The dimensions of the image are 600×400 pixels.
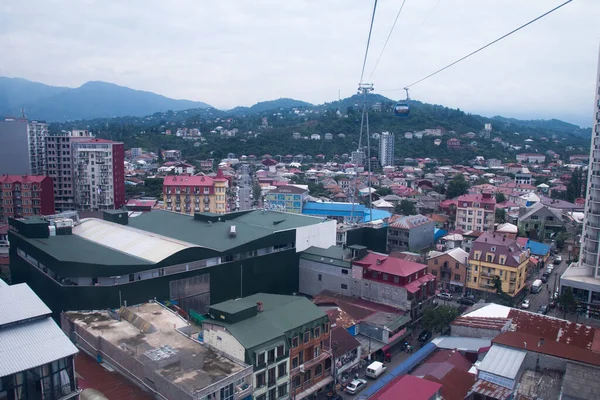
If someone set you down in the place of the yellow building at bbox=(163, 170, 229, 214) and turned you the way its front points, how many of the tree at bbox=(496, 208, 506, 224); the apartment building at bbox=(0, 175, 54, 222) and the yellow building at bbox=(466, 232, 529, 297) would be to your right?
1

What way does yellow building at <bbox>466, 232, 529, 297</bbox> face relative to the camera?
toward the camera

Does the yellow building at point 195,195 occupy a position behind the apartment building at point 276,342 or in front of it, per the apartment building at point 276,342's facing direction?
behind

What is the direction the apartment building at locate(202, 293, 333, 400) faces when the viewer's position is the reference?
facing the viewer and to the right of the viewer

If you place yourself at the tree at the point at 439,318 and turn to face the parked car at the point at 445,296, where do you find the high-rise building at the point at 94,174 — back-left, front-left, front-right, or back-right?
front-left

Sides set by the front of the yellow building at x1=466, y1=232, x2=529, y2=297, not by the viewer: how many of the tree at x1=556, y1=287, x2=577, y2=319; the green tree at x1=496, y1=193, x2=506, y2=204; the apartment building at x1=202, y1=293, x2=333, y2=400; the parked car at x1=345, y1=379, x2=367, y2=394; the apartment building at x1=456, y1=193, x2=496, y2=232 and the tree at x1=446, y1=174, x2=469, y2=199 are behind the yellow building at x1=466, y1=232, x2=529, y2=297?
3

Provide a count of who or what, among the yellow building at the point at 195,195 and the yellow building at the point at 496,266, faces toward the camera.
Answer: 2

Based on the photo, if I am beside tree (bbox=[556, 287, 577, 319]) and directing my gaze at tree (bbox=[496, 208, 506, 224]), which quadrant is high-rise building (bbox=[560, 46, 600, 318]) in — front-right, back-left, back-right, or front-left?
front-right

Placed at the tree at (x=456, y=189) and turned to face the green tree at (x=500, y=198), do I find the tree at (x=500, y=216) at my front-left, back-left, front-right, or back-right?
front-right

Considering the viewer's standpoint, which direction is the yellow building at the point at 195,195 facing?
facing the viewer

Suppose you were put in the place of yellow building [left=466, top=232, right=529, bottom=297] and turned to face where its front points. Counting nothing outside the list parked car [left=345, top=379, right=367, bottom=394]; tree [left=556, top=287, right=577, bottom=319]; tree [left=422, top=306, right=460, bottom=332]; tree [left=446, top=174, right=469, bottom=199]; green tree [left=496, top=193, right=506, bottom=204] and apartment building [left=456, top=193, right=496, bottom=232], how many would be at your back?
3

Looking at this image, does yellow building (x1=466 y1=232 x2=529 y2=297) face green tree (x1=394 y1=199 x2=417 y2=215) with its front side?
no

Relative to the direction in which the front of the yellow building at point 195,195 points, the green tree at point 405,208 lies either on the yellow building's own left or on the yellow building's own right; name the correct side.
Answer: on the yellow building's own left

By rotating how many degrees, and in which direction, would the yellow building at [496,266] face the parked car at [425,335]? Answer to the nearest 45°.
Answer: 0° — it already faces it

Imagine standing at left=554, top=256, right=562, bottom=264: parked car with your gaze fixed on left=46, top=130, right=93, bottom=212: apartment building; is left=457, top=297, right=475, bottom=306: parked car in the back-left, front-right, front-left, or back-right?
front-left

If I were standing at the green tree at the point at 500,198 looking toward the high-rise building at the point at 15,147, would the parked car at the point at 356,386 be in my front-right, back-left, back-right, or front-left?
front-left

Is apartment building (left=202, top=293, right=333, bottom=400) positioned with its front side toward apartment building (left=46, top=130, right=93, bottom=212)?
no
